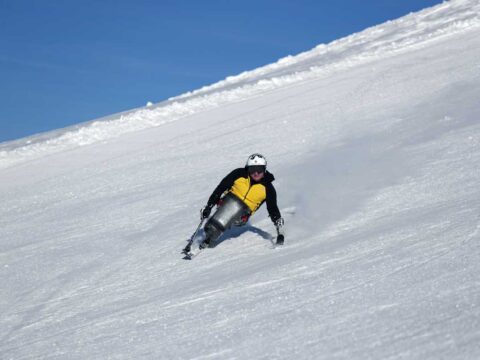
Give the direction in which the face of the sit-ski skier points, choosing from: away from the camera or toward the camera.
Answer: toward the camera

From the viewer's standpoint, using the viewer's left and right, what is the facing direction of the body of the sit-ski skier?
facing the viewer
